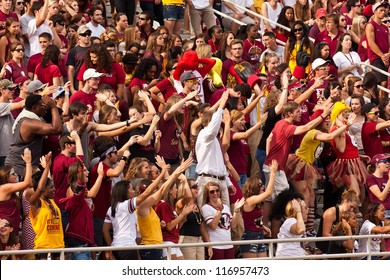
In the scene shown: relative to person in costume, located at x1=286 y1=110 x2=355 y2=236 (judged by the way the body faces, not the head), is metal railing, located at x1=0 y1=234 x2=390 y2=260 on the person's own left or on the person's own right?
on the person's own right

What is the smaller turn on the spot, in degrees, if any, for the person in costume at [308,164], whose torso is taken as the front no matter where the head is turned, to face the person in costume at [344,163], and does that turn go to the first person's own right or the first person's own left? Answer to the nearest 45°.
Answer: approximately 45° to the first person's own left
